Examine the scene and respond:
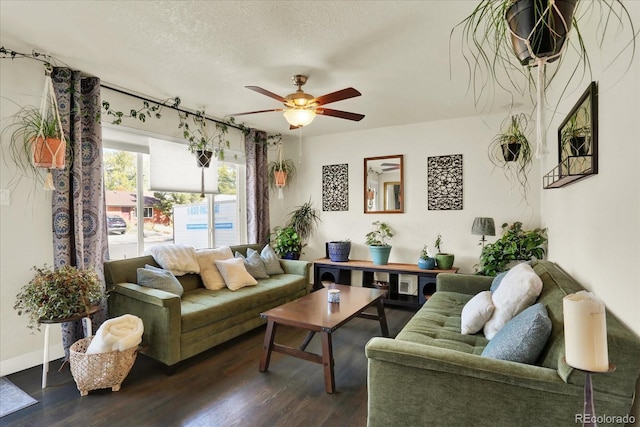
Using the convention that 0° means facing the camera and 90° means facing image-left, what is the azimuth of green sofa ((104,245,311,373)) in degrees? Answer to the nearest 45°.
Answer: approximately 315°

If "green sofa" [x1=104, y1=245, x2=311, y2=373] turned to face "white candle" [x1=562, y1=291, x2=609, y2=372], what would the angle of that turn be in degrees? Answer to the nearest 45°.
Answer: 0° — it already faces it

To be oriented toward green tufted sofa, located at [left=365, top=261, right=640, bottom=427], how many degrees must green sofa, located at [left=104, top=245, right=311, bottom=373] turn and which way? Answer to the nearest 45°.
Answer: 0° — it already faces it

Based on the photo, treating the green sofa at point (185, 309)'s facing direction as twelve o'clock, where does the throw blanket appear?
The throw blanket is roughly at 3 o'clock from the green sofa.

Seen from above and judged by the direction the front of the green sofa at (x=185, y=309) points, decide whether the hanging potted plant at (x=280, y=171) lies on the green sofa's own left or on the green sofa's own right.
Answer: on the green sofa's own left

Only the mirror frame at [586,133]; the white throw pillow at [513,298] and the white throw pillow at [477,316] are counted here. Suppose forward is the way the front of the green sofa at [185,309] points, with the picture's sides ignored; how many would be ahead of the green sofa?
3

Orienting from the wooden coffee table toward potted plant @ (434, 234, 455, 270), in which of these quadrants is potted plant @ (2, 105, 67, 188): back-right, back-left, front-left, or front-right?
back-left

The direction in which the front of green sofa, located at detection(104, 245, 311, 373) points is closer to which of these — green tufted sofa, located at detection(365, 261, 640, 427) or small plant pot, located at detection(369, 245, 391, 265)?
the green tufted sofa

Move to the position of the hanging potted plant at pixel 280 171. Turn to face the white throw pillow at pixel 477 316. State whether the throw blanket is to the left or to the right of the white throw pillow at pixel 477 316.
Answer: right
